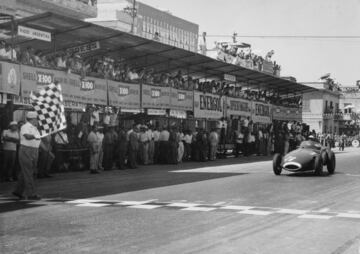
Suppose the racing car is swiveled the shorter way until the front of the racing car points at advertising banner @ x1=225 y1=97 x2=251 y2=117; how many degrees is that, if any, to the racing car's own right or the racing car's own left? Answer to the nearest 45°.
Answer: approximately 135° to the racing car's own right

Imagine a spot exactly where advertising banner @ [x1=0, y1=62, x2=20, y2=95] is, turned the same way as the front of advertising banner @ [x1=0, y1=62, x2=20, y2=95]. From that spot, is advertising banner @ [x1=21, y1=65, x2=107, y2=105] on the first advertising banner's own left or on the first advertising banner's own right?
on the first advertising banner's own left

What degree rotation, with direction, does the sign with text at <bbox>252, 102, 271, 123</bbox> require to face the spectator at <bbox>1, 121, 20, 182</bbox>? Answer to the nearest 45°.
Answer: approximately 45° to its right

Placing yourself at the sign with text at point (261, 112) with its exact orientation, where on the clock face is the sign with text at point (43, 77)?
the sign with text at point (43, 77) is roughly at 2 o'clock from the sign with text at point (261, 112).

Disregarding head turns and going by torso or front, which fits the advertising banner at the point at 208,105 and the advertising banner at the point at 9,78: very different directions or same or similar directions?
same or similar directions

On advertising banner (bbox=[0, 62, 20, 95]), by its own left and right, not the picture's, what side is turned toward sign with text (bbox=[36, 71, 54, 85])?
left

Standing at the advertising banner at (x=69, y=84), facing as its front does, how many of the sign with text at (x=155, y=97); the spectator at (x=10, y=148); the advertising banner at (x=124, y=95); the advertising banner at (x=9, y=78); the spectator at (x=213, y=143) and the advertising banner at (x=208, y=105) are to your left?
4

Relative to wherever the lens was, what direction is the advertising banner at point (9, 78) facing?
facing the viewer and to the right of the viewer

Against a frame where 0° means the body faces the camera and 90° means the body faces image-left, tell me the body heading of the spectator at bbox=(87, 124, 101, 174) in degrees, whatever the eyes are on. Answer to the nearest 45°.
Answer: approximately 270°

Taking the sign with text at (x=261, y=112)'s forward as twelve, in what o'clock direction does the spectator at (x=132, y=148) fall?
The spectator is roughly at 2 o'clock from the sign with text.

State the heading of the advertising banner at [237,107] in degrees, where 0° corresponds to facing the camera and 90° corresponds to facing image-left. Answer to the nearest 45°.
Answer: approximately 315°

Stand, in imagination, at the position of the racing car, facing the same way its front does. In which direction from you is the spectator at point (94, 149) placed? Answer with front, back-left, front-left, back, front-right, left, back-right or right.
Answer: front-right

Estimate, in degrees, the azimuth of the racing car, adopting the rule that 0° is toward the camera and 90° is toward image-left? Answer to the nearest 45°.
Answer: approximately 45°

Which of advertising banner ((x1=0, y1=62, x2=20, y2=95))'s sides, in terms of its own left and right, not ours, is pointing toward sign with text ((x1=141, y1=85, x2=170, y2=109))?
left
